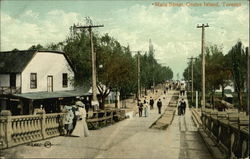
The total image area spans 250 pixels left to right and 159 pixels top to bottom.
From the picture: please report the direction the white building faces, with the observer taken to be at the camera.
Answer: facing the viewer and to the right of the viewer

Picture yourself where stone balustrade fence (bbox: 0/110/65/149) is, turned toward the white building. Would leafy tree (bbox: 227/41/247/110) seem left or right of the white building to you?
right

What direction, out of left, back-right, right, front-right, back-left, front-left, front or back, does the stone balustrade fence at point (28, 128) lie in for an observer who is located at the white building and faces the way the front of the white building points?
front-right

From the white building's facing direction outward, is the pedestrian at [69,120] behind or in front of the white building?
in front

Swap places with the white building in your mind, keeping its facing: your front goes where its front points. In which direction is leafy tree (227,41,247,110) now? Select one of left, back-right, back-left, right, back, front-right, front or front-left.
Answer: front-left
